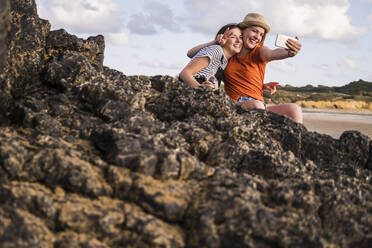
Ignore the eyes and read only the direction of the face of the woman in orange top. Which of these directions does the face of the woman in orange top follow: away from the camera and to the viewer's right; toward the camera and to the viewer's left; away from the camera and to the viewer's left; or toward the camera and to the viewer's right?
toward the camera and to the viewer's right

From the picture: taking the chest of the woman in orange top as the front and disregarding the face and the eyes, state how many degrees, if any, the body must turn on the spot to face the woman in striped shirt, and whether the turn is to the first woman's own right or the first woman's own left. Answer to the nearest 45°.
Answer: approximately 90° to the first woman's own right

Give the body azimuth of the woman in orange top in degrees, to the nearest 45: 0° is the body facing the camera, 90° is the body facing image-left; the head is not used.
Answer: approximately 315°

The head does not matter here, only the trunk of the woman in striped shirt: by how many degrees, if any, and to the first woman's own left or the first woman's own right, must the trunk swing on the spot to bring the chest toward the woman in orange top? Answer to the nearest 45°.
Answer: approximately 90° to the first woman's own left

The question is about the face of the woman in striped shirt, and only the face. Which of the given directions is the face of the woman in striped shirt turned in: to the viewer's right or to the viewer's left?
to the viewer's right
